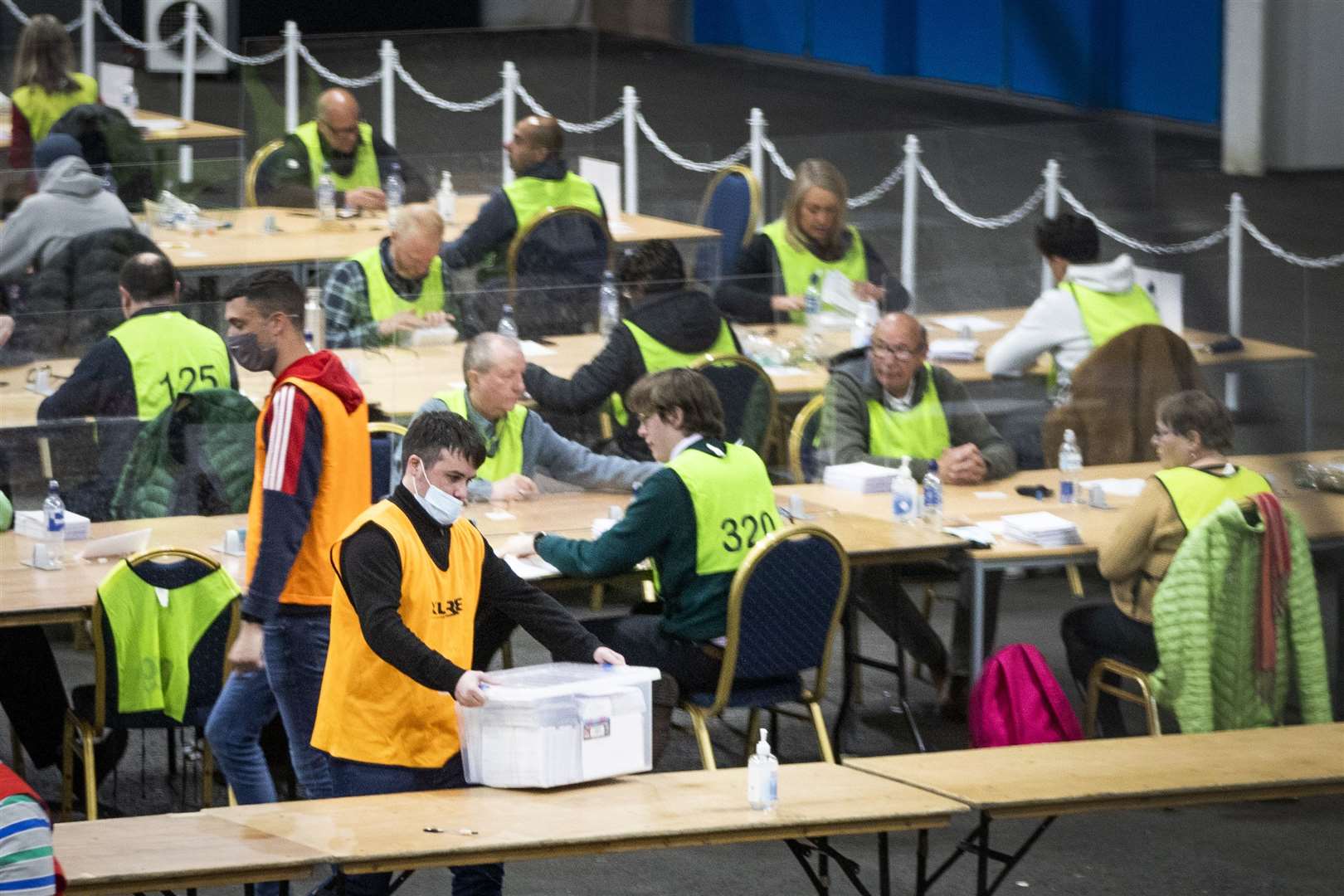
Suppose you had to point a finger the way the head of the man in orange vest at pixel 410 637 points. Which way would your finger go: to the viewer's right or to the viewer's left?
to the viewer's right

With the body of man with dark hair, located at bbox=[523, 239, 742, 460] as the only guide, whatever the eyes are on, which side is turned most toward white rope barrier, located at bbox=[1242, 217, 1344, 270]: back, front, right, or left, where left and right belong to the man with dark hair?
right

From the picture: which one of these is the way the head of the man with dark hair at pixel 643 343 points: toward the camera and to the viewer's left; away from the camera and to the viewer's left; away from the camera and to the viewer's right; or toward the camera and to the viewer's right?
away from the camera and to the viewer's left

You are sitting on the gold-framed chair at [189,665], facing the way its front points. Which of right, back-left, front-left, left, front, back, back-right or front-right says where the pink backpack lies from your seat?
back-right

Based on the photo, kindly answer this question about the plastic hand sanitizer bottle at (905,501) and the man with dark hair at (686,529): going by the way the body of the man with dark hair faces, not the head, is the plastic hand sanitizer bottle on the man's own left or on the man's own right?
on the man's own right

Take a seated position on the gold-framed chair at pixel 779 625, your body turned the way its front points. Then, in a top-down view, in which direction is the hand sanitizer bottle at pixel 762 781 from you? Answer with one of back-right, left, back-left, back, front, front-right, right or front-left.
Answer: back-left

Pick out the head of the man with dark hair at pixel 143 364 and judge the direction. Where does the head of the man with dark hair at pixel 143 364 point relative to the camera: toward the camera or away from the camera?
away from the camera

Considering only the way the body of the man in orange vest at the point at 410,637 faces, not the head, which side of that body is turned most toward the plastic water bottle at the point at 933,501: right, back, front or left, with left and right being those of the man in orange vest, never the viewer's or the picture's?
left

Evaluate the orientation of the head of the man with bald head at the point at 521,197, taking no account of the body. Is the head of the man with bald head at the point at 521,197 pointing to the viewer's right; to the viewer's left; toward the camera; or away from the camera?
to the viewer's left

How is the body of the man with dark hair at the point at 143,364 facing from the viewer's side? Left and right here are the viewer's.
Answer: facing away from the viewer and to the left of the viewer

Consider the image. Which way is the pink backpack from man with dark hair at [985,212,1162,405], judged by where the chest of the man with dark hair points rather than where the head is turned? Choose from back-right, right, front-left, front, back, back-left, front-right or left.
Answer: back-left

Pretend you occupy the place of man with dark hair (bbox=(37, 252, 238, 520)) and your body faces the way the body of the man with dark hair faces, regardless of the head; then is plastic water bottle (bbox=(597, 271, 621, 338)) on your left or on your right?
on your right

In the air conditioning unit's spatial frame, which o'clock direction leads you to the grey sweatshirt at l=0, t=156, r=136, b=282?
The grey sweatshirt is roughly at 12 o'clock from the air conditioning unit.

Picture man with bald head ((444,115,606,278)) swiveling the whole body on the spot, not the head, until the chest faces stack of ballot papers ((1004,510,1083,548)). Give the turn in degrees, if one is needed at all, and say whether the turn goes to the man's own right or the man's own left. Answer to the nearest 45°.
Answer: approximately 180°

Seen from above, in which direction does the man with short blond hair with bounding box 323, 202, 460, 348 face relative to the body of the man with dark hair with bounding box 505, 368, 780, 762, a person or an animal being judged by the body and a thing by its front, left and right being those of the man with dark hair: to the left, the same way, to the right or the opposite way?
the opposite way
